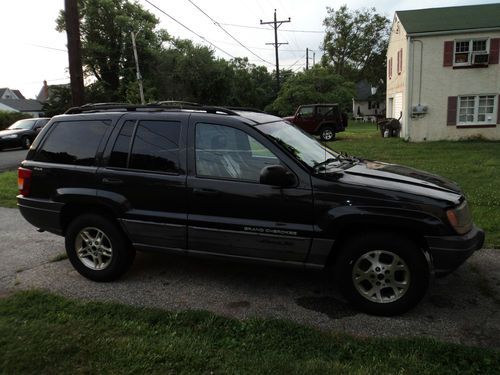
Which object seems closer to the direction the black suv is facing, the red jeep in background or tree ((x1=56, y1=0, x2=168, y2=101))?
the red jeep in background

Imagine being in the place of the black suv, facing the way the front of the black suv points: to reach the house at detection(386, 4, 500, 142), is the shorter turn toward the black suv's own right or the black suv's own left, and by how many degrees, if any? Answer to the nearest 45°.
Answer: approximately 45° to the black suv's own left

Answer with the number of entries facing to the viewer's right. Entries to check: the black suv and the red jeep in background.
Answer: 1

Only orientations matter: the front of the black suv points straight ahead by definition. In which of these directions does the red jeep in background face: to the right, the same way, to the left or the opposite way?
the opposite way

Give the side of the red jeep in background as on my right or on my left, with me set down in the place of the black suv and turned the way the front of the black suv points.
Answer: on my left

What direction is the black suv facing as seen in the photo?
to the viewer's right

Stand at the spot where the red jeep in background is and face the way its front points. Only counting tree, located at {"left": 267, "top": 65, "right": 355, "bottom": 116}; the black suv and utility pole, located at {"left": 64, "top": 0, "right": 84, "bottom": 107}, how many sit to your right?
1

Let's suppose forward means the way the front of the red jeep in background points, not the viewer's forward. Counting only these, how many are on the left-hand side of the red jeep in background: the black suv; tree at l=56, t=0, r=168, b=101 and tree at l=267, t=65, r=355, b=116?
1

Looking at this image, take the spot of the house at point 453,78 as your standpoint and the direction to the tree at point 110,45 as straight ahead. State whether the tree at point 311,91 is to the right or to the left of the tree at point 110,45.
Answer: right

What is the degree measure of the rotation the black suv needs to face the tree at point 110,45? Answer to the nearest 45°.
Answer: approximately 90° to its left

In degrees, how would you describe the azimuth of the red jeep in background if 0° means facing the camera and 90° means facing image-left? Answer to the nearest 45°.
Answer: approximately 90°
